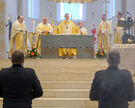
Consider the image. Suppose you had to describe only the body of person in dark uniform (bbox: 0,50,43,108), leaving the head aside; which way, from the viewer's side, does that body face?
away from the camera

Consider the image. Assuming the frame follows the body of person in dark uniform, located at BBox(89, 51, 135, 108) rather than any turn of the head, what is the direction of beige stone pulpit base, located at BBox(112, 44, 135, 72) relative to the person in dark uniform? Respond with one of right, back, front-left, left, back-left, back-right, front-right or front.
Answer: front

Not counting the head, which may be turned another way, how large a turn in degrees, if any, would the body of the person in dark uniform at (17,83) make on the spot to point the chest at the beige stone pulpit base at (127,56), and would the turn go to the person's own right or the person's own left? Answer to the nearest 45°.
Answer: approximately 45° to the person's own right

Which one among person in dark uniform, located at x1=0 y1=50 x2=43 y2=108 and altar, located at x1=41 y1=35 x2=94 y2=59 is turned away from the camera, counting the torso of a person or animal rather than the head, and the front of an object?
the person in dark uniform

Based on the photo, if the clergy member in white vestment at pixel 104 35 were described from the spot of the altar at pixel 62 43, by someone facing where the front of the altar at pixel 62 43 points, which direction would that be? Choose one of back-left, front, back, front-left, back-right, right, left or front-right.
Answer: back-left

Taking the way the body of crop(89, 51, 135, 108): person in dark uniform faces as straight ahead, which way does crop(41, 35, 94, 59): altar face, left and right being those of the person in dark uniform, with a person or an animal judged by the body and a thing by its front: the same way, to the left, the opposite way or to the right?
the opposite way

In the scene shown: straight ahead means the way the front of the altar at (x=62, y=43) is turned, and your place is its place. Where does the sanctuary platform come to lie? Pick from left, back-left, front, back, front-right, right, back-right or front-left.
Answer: front

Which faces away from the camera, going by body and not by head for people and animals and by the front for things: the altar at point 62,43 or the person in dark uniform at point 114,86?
the person in dark uniform

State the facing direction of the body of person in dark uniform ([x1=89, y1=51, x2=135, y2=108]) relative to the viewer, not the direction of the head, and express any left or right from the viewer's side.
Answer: facing away from the viewer

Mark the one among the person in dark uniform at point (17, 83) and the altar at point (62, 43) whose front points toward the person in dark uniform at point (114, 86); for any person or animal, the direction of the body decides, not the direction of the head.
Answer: the altar

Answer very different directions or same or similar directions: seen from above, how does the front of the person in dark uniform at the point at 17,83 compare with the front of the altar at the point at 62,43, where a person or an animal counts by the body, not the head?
very different directions

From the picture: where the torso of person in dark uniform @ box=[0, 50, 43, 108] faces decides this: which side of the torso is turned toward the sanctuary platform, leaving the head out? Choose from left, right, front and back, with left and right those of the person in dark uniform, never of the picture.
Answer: front

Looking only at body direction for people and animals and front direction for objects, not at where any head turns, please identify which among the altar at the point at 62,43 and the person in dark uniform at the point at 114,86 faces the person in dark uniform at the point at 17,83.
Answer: the altar

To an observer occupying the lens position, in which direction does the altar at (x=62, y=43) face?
facing the viewer

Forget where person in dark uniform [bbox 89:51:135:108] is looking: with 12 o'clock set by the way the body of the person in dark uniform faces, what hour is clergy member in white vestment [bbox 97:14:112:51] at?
The clergy member in white vestment is roughly at 12 o'clock from the person in dark uniform.

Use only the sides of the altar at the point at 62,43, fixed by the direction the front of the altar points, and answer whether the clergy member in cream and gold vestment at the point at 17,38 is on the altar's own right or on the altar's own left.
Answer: on the altar's own right

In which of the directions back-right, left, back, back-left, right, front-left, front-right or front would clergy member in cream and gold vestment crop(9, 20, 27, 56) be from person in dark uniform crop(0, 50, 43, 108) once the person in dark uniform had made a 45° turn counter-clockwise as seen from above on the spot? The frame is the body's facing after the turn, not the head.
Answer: front-right

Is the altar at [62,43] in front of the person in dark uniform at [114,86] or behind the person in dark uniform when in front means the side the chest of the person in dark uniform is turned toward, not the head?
in front
